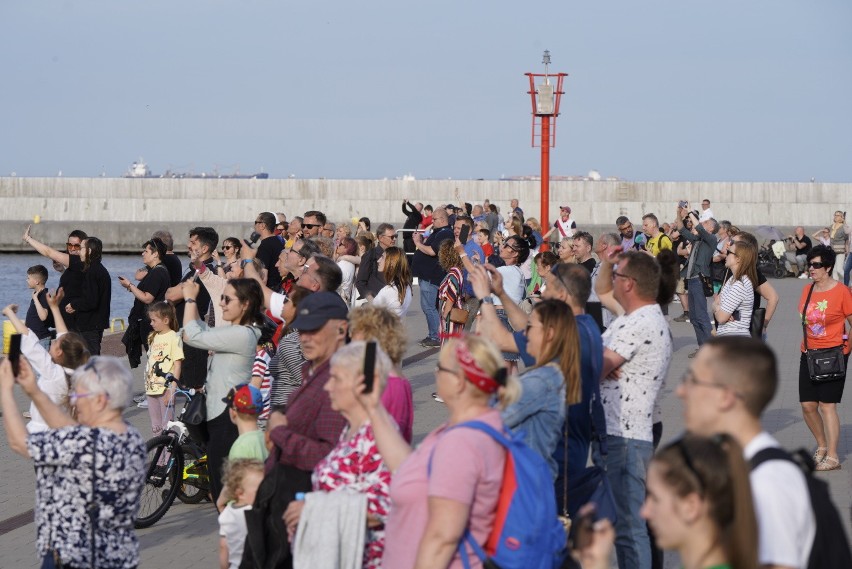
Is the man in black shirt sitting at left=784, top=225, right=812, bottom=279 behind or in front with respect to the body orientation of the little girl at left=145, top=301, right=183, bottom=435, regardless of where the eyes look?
behind

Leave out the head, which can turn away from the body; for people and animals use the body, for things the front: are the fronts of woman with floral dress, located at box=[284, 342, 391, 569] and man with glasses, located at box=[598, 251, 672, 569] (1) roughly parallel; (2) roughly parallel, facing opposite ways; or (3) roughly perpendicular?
roughly parallel

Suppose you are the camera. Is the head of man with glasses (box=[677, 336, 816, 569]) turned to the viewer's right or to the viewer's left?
to the viewer's left

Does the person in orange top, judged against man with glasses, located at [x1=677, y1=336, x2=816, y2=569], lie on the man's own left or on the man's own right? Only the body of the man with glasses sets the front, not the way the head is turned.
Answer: on the man's own right

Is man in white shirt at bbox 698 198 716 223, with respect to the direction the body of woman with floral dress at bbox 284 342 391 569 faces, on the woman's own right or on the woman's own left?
on the woman's own right

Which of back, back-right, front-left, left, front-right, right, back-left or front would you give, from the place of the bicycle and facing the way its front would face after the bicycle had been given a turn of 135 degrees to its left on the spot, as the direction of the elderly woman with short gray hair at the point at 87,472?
right

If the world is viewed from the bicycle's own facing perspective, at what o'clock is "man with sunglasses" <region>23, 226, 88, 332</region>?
The man with sunglasses is roughly at 4 o'clock from the bicycle.

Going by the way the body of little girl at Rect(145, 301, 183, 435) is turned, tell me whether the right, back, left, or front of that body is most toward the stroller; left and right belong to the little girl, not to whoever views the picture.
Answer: back

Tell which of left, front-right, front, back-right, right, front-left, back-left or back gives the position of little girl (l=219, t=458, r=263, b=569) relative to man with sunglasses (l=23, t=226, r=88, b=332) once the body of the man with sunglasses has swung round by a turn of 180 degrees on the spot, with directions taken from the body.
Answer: back-right

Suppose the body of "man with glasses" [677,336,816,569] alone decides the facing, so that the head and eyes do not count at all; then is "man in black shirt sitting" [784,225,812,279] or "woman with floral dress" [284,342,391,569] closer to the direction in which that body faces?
the woman with floral dress

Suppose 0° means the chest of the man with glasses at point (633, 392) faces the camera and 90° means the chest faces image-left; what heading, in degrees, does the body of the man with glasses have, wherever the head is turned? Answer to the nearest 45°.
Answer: approximately 90°
